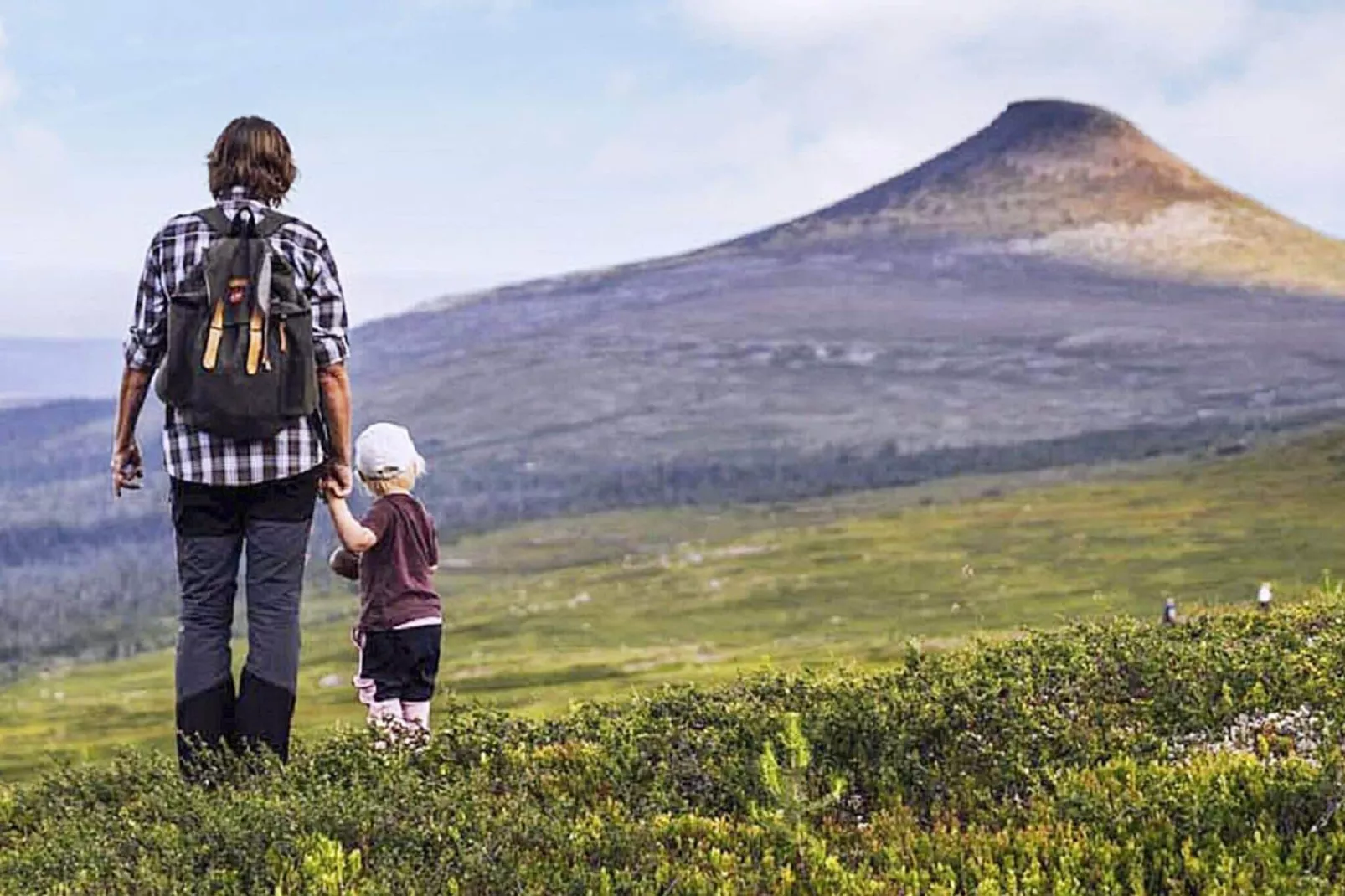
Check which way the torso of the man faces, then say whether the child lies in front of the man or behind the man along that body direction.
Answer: in front

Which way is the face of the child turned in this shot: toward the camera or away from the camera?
away from the camera

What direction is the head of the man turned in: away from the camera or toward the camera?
away from the camera

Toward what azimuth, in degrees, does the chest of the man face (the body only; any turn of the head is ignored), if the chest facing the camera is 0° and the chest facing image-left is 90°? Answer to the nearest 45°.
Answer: approximately 180°
